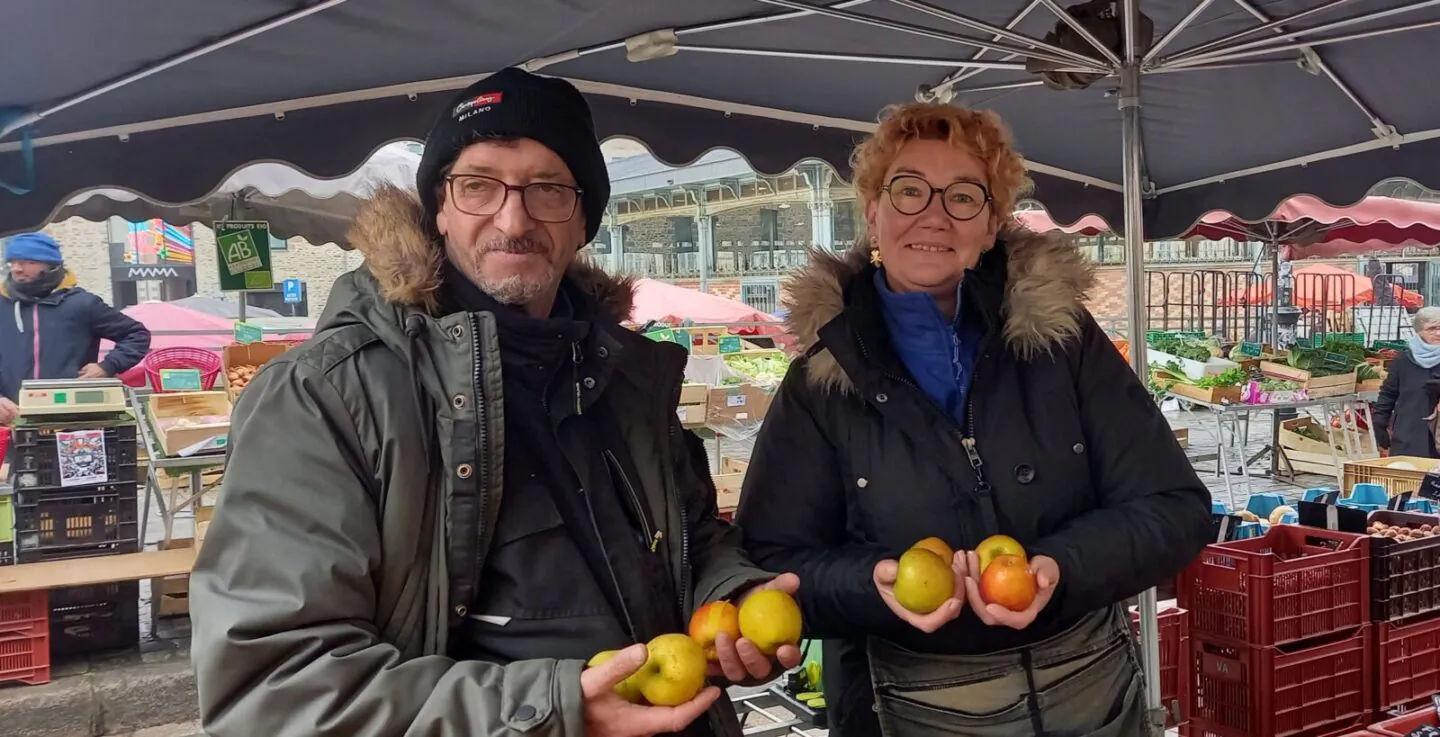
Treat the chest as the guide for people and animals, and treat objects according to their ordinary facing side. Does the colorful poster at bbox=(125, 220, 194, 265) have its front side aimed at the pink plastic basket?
yes

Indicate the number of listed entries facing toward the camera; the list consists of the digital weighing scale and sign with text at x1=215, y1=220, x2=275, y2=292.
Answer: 2

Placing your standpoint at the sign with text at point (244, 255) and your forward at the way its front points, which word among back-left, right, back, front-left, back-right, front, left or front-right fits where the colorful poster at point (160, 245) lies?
back

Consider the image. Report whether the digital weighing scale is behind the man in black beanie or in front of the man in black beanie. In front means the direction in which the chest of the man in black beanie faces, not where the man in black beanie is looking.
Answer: behind

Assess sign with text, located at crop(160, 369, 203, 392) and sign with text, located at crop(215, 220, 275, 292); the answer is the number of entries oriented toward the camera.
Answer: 2

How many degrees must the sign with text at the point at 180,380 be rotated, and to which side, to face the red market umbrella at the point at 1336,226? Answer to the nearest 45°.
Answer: approximately 90° to its left

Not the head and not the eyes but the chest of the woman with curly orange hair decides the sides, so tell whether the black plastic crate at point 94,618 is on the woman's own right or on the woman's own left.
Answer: on the woman's own right

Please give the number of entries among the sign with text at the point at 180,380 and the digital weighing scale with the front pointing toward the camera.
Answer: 2

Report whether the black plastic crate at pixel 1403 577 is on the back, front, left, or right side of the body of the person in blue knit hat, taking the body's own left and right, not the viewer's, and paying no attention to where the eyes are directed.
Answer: left
